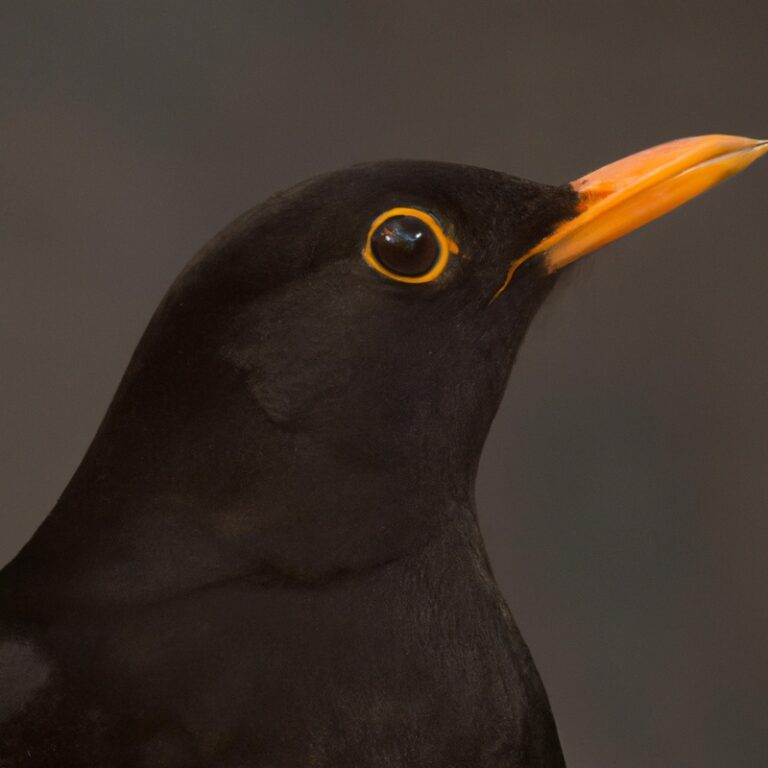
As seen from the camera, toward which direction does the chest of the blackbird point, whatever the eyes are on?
to the viewer's right
